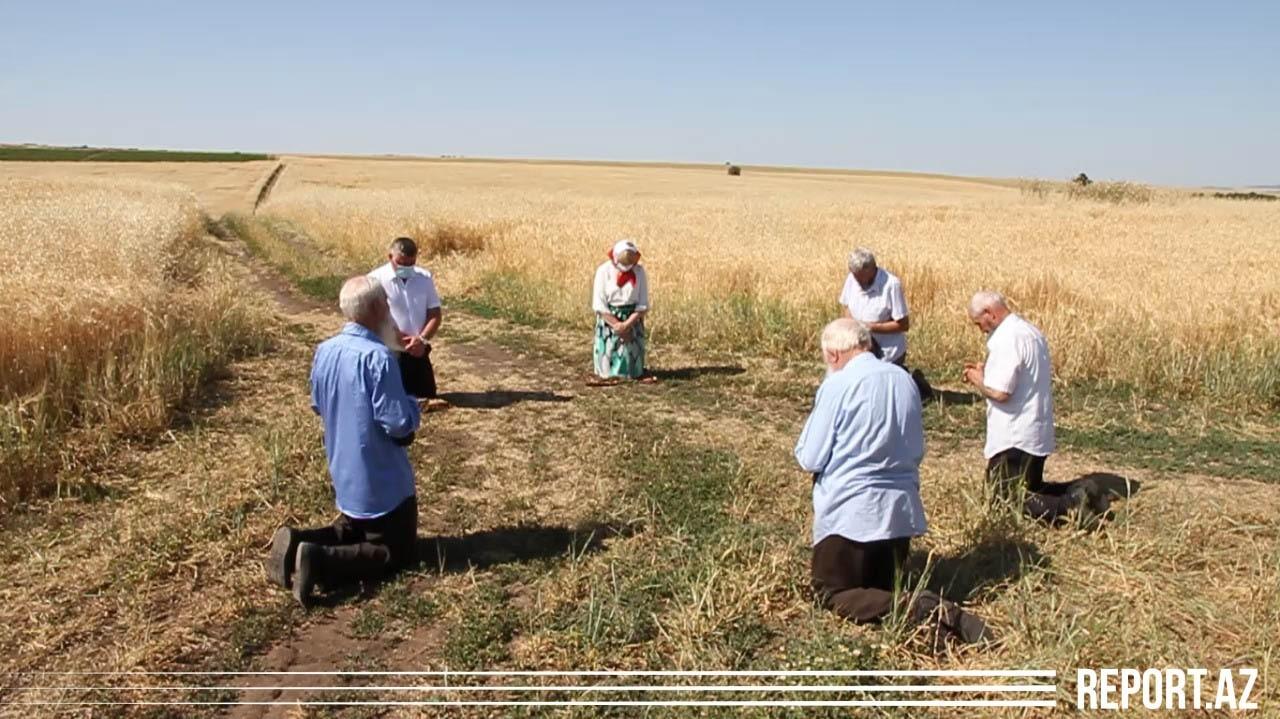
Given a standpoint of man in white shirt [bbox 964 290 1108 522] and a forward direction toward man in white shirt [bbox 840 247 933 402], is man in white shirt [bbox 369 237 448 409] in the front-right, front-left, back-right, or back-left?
front-left

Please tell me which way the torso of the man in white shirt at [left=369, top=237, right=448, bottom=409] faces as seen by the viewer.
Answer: toward the camera

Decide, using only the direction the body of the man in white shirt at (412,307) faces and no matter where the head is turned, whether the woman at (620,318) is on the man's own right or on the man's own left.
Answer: on the man's own left

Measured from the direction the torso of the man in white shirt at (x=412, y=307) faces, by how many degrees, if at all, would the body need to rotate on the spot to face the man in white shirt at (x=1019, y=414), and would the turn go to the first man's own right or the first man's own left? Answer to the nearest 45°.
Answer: approximately 45° to the first man's own left

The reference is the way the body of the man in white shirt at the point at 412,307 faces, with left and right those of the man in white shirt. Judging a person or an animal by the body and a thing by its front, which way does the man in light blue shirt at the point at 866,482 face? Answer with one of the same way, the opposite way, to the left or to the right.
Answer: the opposite way

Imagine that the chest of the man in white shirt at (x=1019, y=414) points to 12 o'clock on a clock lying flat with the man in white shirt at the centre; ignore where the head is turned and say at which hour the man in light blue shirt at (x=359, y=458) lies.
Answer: The man in light blue shirt is roughly at 11 o'clock from the man in white shirt.

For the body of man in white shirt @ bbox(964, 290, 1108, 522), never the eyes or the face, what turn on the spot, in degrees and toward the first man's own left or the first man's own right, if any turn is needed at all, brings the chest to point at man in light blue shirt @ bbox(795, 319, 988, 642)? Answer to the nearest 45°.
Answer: approximately 90° to the first man's own left

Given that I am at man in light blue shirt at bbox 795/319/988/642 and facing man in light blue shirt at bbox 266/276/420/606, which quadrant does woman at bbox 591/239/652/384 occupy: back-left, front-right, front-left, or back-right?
front-right

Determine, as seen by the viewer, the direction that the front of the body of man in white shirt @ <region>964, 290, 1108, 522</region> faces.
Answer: to the viewer's left

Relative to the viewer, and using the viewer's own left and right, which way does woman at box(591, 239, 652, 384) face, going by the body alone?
facing the viewer

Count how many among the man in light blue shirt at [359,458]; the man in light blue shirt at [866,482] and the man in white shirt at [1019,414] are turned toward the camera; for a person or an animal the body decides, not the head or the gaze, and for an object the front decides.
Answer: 0

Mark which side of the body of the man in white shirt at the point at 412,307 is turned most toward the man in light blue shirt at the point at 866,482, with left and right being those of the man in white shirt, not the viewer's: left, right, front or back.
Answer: front

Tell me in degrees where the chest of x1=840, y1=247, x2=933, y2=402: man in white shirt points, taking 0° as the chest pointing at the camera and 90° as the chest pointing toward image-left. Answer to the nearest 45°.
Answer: approximately 45°

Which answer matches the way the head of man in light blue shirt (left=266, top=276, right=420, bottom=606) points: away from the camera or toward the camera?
away from the camera

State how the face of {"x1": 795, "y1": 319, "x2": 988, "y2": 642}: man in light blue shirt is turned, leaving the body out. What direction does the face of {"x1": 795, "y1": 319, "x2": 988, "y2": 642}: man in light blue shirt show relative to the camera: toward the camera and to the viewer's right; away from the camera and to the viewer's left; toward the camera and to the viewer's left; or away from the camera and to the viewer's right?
away from the camera and to the viewer's left

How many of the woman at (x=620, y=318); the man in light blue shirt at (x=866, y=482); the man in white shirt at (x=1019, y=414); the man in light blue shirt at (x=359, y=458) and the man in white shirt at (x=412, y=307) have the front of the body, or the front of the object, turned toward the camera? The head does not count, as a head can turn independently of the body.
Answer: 2
